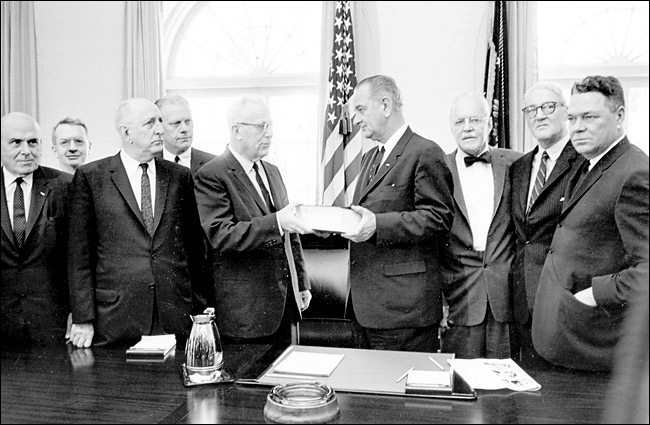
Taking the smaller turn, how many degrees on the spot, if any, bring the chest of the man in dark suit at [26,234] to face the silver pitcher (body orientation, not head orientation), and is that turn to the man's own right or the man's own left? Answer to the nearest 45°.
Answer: approximately 90° to the man's own left

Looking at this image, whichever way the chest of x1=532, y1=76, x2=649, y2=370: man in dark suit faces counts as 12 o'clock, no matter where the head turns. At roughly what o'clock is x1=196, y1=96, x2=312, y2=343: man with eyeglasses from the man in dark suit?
The man with eyeglasses is roughly at 2 o'clock from the man in dark suit.

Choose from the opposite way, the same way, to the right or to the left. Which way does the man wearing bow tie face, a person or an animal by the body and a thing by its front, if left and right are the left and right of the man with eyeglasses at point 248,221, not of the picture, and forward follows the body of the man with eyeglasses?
to the right

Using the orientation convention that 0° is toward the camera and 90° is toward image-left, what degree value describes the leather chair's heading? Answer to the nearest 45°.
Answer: approximately 0°

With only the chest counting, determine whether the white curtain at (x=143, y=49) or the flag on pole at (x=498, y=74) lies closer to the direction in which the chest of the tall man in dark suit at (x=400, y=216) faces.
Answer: the white curtain

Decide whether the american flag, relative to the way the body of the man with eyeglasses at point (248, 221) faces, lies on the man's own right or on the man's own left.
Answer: on the man's own left

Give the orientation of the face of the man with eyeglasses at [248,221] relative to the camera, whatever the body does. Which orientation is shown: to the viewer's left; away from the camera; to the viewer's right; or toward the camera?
to the viewer's right

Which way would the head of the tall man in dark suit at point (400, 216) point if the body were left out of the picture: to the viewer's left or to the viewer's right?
to the viewer's left
